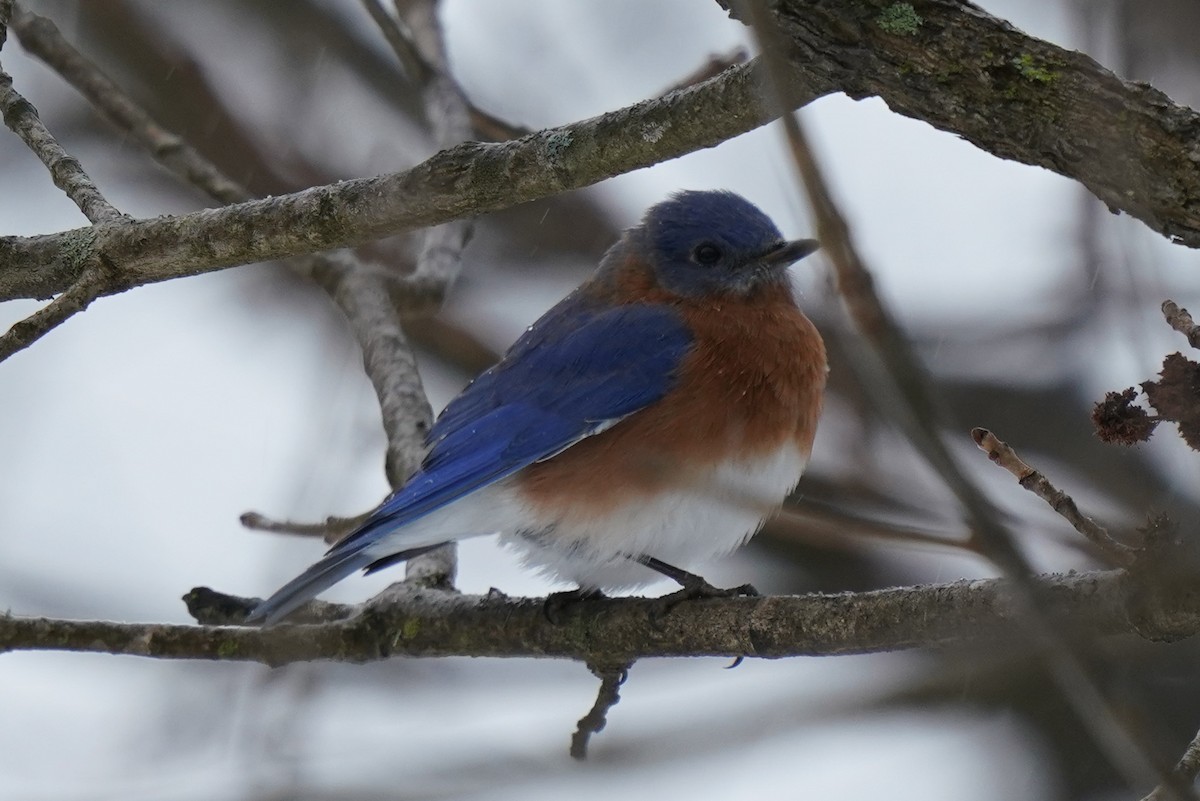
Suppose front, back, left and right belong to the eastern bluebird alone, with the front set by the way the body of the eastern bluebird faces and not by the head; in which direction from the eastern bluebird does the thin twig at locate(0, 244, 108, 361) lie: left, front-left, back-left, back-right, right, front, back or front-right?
back-right

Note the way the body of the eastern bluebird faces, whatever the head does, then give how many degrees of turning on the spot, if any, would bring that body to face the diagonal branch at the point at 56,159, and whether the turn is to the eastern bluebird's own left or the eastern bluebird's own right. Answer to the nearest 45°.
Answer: approximately 135° to the eastern bluebird's own right

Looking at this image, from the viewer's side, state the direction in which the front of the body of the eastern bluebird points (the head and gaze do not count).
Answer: to the viewer's right

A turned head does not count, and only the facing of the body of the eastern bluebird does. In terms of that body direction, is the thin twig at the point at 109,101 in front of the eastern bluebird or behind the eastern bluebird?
behind

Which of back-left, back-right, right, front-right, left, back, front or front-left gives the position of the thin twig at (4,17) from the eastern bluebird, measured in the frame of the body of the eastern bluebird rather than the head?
back-right
